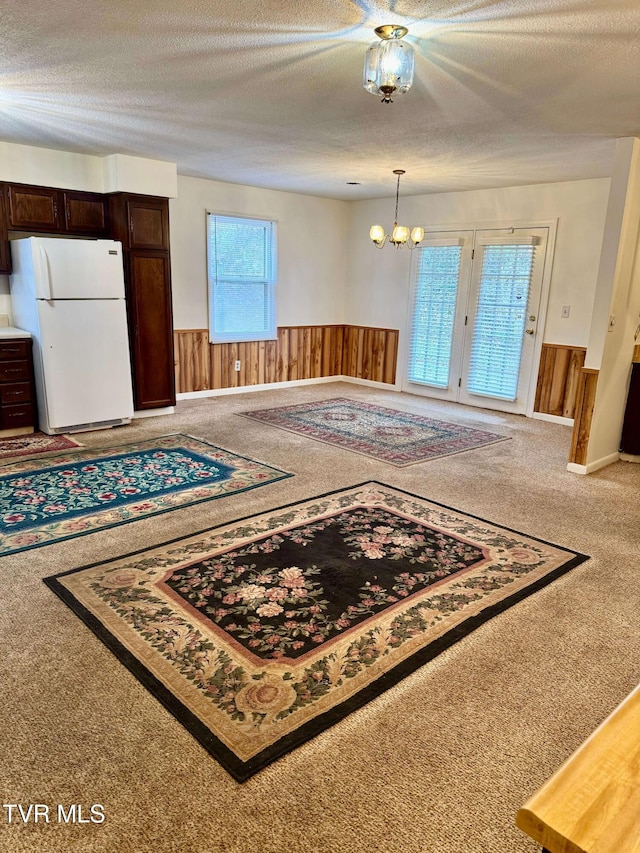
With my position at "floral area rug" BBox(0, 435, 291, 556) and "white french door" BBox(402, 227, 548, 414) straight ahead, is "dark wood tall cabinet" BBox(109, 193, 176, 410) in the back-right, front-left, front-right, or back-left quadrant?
front-left

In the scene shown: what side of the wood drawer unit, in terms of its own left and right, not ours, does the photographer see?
front

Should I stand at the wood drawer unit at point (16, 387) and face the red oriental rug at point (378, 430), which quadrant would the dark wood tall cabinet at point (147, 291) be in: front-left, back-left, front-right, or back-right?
front-left

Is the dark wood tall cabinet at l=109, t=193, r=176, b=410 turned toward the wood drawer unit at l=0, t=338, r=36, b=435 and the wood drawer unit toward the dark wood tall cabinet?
no

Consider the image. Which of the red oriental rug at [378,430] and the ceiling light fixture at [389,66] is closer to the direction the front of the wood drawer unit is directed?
the ceiling light fixture

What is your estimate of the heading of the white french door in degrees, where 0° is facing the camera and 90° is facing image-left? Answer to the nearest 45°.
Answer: approximately 45°

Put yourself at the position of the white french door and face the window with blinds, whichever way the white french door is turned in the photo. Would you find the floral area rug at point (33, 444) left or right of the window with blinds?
left

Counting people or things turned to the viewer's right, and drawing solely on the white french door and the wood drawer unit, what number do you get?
0

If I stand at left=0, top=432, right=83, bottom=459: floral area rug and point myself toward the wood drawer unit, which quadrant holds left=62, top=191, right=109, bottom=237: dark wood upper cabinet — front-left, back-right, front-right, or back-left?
front-right

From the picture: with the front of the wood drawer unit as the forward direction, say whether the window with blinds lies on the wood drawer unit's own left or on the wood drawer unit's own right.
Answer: on the wood drawer unit's own left

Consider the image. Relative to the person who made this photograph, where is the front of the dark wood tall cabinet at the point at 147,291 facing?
facing the viewer and to the right of the viewer

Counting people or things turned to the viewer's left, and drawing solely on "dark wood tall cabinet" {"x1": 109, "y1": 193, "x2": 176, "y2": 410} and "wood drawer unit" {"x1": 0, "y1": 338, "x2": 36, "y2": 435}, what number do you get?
0

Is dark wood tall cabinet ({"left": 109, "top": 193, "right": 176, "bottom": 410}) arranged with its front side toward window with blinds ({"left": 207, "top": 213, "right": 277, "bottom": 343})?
no

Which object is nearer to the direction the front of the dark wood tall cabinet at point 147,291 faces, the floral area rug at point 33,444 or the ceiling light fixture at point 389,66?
the ceiling light fixture
